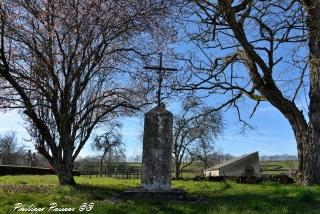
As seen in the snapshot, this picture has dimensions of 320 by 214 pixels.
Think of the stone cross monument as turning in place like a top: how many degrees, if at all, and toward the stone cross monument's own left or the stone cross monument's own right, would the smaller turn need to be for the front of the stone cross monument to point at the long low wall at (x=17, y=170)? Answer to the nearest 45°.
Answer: approximately 135° to the stone cross monument's own right

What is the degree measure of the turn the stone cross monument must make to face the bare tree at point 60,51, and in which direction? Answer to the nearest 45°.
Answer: approximately 135° to its right

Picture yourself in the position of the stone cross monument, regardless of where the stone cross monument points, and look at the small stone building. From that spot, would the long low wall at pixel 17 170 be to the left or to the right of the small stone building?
left

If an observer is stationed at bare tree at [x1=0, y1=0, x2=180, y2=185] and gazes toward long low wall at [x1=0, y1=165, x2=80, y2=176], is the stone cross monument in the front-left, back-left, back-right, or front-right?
back-right

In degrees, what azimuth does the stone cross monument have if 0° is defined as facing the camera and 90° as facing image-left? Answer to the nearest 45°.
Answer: approximately 0°
